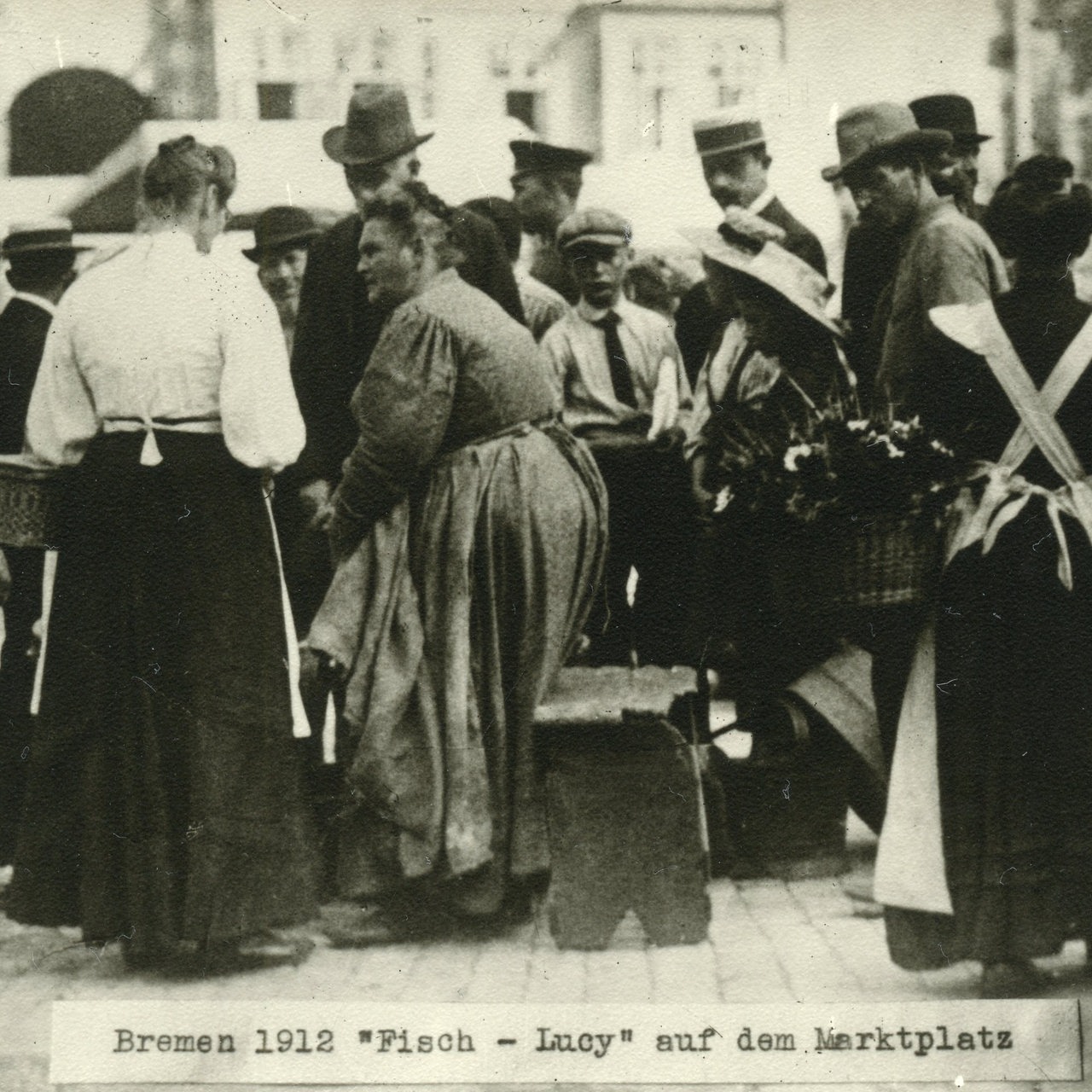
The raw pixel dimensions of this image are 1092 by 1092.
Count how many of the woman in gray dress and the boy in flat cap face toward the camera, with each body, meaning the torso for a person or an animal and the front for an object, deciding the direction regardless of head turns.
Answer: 1

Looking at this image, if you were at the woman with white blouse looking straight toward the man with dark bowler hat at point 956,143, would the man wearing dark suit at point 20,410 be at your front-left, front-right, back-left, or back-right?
back-left

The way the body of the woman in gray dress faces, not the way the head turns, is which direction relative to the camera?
to the viewer's left

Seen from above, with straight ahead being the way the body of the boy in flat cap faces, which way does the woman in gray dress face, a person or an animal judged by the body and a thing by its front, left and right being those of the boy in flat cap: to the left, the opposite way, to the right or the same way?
to the right

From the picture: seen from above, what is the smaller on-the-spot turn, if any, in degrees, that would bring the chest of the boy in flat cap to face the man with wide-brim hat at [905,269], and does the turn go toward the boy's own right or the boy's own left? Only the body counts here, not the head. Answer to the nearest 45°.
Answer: approximately 90° to the boy's own left

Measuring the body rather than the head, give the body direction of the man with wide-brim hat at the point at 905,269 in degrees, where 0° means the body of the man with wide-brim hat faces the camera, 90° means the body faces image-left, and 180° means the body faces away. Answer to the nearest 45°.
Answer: approximately 90°

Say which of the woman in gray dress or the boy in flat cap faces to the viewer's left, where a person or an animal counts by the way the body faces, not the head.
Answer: the woman in gray dress

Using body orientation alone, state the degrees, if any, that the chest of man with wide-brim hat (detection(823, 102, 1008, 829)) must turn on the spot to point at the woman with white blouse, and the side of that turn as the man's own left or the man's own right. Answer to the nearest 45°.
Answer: approximately 45° to the man's own left

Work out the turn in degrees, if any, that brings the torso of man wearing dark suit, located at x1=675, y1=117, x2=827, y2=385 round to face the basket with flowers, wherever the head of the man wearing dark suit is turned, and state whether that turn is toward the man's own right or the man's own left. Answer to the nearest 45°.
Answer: approximately 45° to the man's own left
